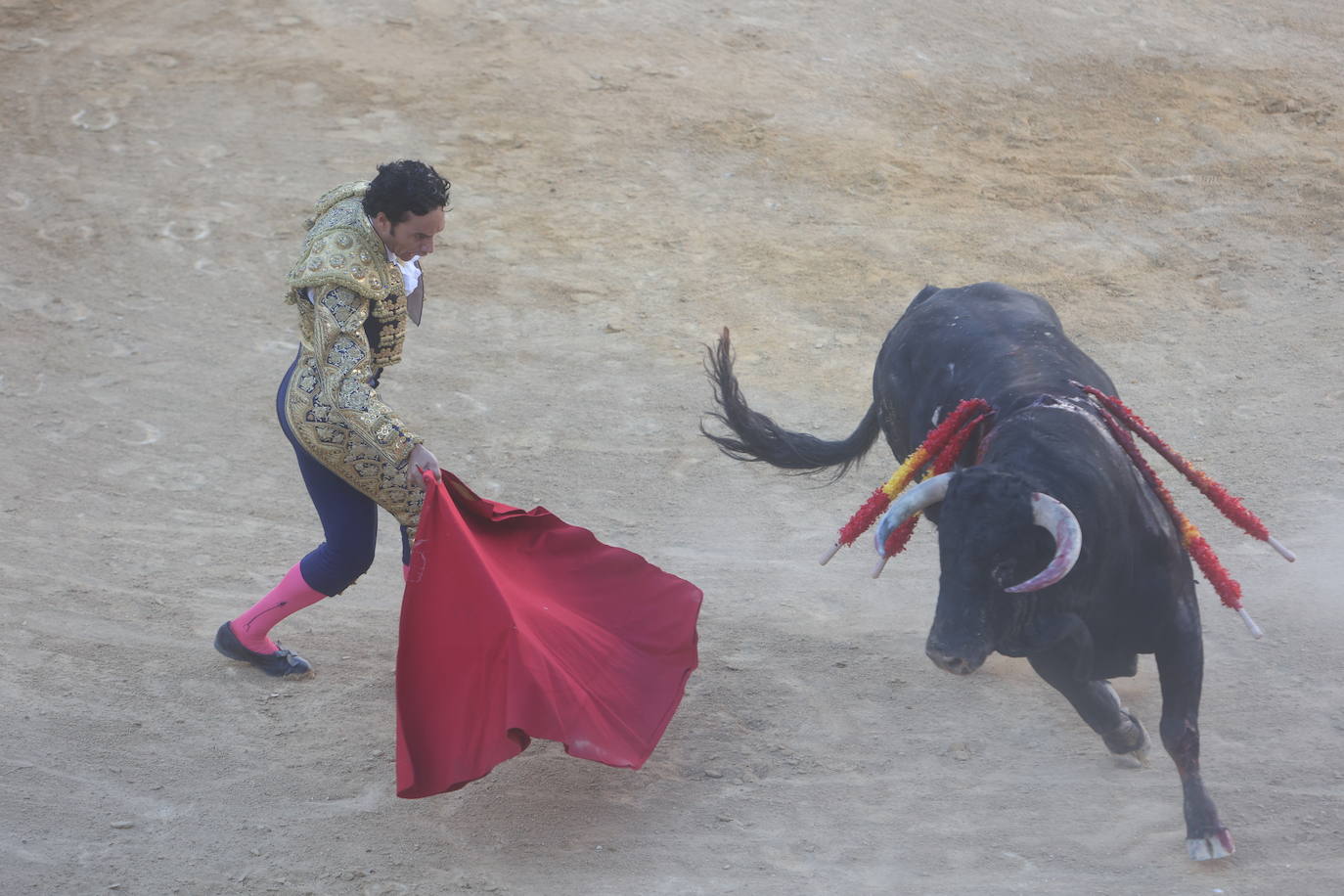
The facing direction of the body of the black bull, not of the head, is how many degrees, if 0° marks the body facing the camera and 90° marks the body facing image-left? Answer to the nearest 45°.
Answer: approximately 0°

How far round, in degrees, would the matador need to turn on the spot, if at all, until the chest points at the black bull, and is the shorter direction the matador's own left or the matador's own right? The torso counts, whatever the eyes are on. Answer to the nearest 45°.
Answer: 0° — they already face it

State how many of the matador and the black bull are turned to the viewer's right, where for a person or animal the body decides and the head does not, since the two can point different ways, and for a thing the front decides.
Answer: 1

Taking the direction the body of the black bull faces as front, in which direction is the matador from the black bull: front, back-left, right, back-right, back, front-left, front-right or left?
right

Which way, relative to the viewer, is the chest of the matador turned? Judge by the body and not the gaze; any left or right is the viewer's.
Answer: facing to the right of the viewer
